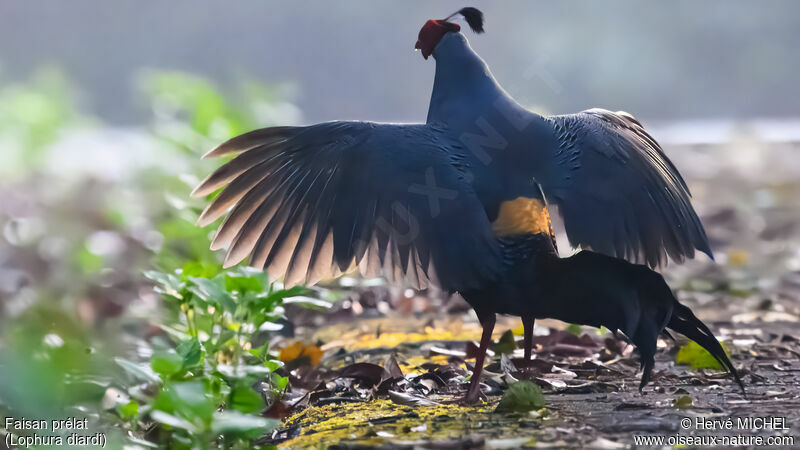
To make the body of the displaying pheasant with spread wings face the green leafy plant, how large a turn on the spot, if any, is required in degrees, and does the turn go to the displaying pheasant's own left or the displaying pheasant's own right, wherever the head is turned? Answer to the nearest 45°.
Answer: approximately 45° to the displaying pheasant's own left

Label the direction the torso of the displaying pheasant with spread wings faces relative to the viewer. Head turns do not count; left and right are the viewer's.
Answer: facing away from the viewer and to the left of the viewer
